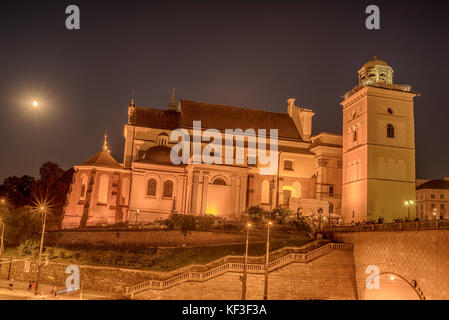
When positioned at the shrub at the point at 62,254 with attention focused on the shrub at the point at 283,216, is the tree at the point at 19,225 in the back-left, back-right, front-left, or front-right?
back-left

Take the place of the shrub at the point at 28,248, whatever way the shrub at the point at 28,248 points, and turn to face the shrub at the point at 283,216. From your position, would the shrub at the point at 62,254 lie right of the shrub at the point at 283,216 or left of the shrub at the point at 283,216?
right

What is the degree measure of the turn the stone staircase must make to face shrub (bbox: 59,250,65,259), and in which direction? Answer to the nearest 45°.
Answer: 0° — it already faces it

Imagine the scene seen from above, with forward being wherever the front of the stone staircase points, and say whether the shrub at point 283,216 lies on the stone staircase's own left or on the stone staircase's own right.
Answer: on the stone staircase's own right

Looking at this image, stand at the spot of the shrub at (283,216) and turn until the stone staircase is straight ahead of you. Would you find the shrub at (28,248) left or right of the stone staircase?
right

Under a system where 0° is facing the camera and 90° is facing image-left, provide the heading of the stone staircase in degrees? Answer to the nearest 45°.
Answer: approximately 90°
